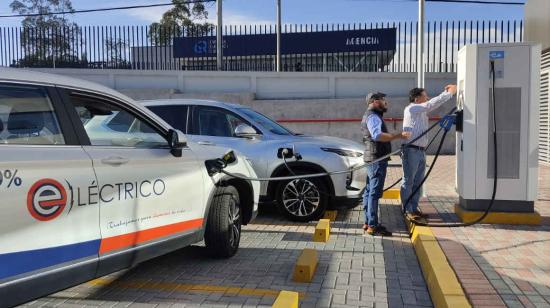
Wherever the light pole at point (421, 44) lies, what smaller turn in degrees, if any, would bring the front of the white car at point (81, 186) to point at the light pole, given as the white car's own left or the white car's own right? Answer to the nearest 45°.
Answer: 0° — it already faces it

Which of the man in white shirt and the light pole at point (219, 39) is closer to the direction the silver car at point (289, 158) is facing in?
the man in white shirt

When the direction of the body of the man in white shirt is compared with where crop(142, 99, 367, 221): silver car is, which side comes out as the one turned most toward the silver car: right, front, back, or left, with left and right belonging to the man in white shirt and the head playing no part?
back

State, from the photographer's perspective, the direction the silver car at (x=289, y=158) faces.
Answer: facing to the right of the viewer

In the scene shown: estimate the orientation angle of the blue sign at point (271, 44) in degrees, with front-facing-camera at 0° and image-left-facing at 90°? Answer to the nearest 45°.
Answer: approximately 0°

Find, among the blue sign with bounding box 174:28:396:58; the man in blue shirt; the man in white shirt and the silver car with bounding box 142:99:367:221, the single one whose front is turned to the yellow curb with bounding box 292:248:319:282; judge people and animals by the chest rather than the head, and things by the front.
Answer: the blue sign

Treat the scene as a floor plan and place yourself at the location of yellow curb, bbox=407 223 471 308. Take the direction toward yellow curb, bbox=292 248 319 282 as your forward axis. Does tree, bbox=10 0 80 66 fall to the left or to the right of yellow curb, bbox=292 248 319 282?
right

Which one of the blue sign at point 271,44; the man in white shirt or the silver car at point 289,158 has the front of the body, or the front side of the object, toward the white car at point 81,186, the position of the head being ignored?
the blue sign

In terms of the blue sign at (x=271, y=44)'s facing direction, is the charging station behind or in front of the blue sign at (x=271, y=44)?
in front

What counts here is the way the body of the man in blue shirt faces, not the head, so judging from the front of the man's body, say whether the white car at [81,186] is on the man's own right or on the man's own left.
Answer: on the man's own right

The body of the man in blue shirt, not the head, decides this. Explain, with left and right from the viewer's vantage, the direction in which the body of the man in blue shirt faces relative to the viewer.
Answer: facing to the right of the viewer

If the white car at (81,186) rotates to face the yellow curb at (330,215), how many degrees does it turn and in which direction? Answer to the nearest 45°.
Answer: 0° — it already faces it

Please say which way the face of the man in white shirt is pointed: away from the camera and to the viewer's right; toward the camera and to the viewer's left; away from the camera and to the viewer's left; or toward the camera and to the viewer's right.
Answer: away from the camera and to the viewer's right

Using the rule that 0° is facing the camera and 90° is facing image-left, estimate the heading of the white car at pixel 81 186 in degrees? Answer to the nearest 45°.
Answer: approximately 225°
